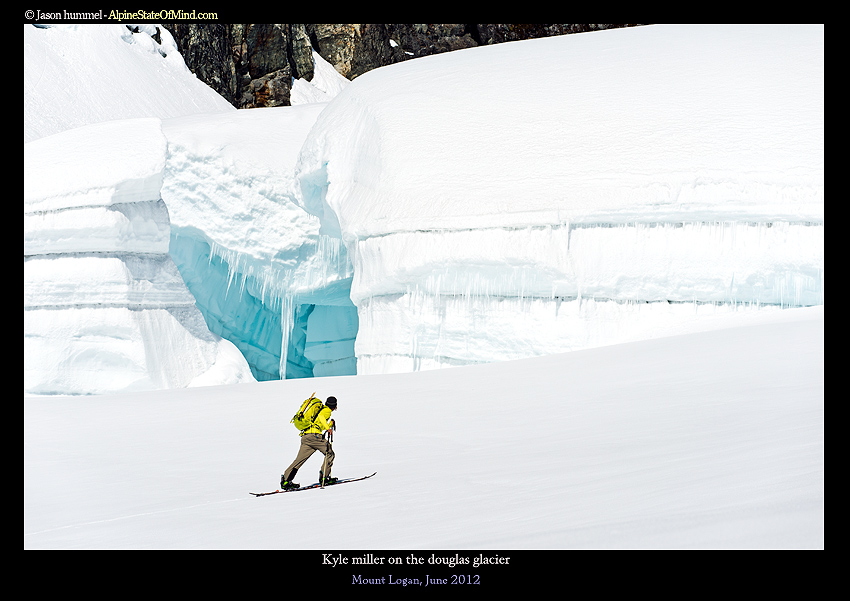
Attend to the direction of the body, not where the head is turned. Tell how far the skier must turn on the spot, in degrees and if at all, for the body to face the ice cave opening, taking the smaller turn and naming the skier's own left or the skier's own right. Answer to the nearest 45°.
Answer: approximately 90° to the skier's own left

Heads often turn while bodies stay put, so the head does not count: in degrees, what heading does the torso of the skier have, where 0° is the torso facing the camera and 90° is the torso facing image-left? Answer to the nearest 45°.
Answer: approximately 270°
